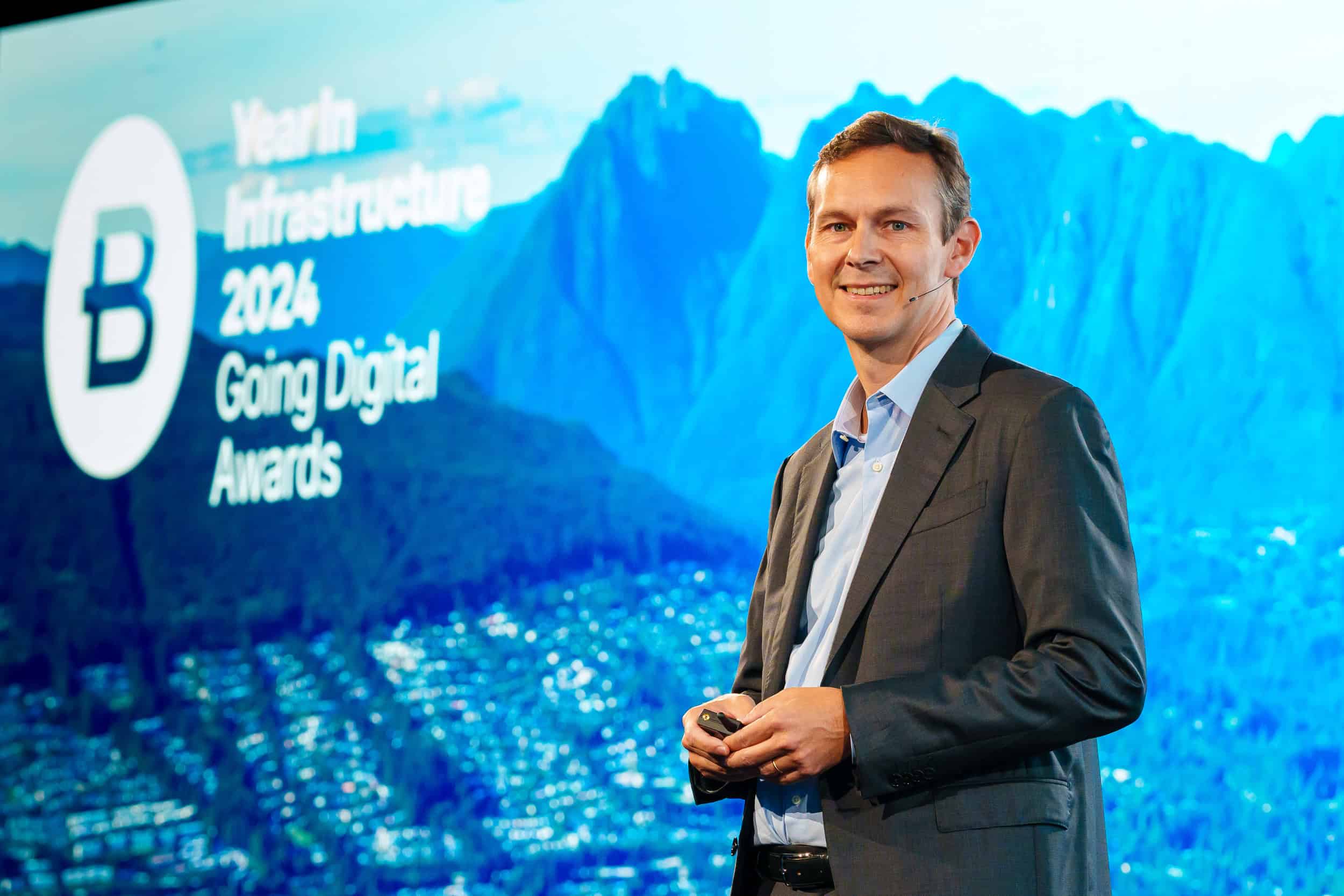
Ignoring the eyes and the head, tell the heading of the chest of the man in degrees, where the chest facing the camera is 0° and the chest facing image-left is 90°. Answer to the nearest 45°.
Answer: approximately 45°

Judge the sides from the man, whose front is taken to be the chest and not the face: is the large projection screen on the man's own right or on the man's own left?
on the man's own right
